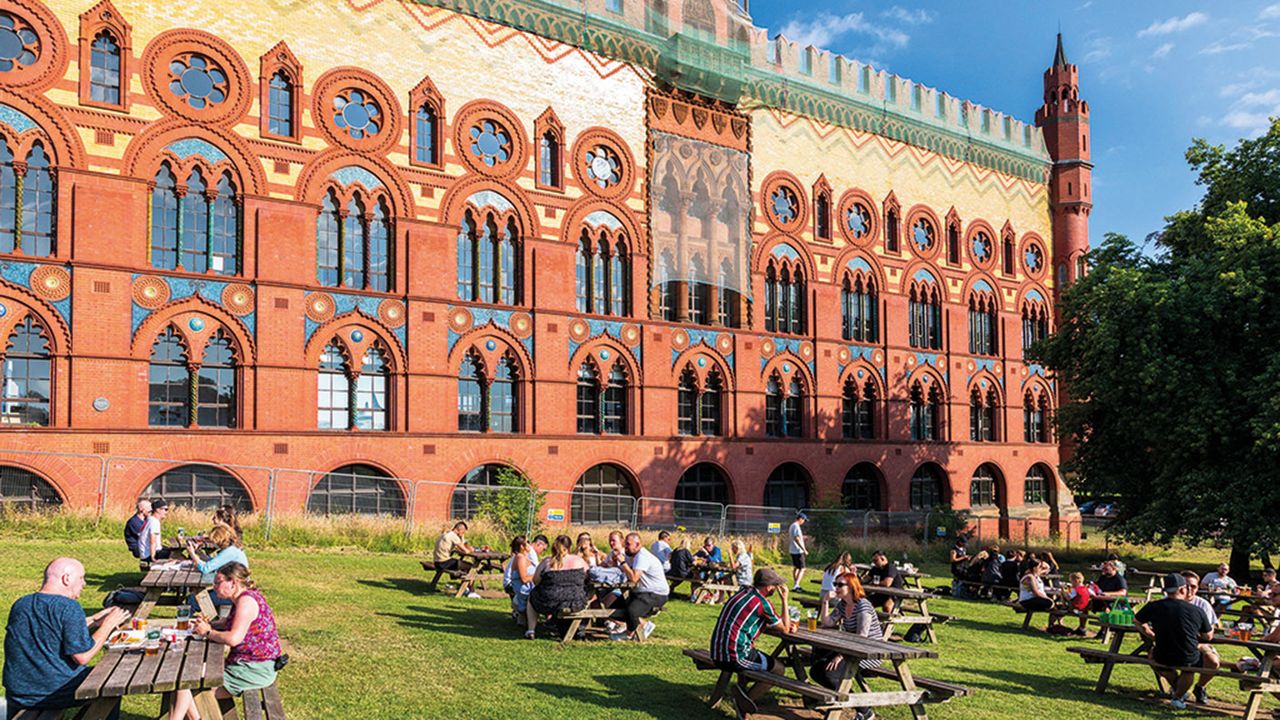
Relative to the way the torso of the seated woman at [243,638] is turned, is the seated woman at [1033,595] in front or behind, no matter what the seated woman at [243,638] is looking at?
behind

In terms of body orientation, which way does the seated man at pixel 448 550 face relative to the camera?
to the viewer's right

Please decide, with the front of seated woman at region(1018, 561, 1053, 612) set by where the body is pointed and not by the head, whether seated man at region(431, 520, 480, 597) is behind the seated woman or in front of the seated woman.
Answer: behind

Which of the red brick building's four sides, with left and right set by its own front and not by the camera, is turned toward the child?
front

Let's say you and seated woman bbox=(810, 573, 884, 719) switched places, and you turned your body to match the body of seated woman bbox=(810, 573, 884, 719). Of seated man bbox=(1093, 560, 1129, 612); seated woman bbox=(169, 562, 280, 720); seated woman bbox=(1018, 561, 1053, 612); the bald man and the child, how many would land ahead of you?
2

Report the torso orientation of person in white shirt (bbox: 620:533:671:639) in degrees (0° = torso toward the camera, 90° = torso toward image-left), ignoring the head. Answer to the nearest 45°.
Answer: approximately 90°

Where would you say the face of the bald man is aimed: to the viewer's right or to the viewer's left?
to the viewer's right

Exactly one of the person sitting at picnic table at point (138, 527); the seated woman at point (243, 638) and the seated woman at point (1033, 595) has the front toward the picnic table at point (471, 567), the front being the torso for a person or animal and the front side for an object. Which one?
the person sitting at picnic table

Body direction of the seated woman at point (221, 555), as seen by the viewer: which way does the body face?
to the viewer's left

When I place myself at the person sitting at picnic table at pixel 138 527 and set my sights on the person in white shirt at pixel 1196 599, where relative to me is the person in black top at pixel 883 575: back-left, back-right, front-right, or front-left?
front-left

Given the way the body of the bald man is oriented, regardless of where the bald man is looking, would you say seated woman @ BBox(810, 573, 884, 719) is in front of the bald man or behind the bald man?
in front

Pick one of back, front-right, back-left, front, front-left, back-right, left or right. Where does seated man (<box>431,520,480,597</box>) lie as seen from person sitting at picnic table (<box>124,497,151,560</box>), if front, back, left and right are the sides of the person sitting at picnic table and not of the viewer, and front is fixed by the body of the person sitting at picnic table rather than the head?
front

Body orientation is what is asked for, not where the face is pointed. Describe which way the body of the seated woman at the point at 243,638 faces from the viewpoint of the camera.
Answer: to the viewer's left

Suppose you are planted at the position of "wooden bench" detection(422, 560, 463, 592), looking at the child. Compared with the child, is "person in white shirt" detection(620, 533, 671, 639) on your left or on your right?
right

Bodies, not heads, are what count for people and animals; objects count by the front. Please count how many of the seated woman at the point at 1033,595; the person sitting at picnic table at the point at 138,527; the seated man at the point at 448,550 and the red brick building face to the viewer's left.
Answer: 0
